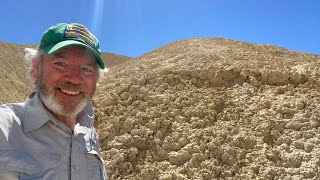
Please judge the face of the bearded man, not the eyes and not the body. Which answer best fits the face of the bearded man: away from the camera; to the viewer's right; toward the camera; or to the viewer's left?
toward the camera

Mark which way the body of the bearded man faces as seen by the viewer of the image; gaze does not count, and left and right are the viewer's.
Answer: facing the viewer and to the right of the viewer
